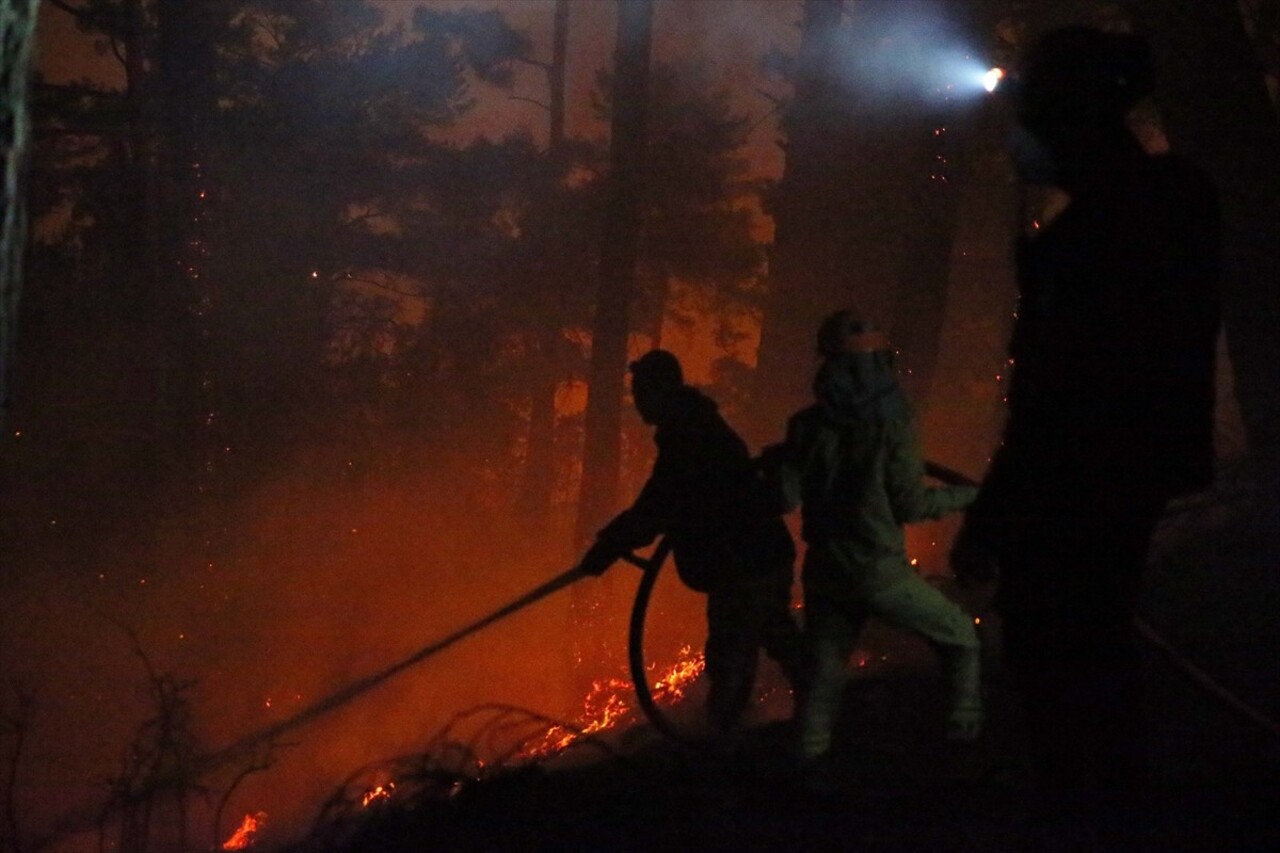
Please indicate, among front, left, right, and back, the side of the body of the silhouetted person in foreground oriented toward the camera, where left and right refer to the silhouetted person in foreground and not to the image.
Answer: left

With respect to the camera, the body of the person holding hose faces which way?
to the viewer's left

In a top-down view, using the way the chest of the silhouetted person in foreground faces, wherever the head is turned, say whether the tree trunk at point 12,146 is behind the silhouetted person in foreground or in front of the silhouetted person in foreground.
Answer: in front

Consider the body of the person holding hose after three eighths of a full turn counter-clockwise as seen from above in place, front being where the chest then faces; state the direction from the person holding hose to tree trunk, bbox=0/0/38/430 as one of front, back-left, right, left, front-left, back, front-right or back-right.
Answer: right

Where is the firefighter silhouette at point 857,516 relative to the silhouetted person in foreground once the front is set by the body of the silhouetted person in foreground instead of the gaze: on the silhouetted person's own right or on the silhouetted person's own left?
on the silhouetted person's own right

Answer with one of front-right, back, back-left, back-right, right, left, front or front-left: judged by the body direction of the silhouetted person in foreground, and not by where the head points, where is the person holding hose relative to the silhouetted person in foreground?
front-right

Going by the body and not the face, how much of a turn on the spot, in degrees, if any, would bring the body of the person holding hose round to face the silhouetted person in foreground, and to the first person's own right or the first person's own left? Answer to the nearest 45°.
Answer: approximately 135° to the first person's own left

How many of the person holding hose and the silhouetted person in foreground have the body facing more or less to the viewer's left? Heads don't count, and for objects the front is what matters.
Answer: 2

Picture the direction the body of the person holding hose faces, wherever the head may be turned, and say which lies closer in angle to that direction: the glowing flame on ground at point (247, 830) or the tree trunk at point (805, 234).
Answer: the glowing flame on ground

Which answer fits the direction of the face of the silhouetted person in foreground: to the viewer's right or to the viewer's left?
to the viewer's left

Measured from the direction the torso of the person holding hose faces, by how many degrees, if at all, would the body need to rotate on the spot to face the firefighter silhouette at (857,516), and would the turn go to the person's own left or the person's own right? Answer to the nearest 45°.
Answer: approximately 135° to the person's own left
